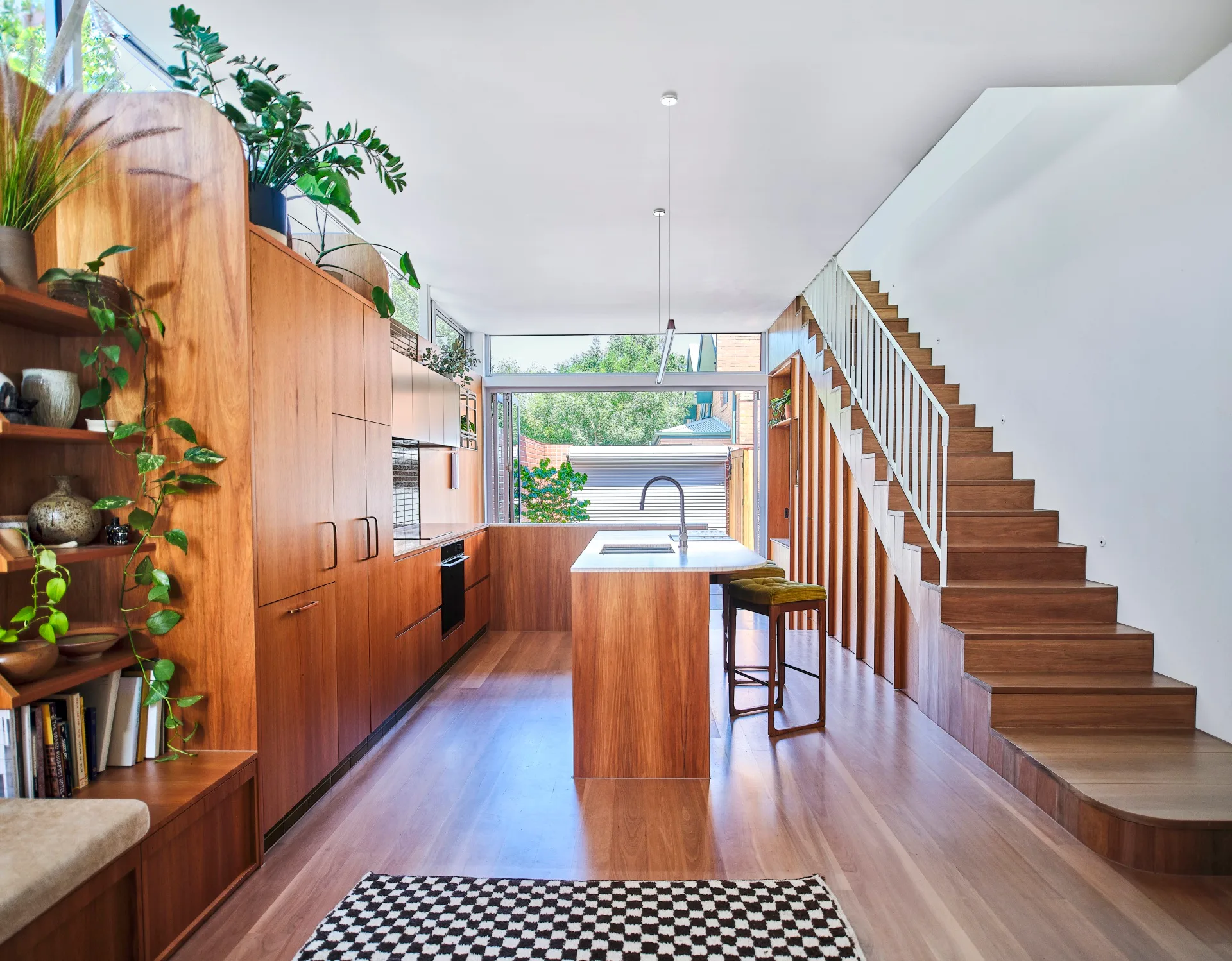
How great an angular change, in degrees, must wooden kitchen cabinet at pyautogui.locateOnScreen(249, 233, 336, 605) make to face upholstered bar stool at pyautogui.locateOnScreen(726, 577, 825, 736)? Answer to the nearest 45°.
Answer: approximately 45° to its left

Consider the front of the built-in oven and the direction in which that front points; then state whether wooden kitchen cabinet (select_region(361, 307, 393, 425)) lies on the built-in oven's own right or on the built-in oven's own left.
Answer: on the built-in oven's own right

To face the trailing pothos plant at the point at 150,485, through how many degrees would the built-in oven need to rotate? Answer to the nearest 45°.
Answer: approximately 90° to its right

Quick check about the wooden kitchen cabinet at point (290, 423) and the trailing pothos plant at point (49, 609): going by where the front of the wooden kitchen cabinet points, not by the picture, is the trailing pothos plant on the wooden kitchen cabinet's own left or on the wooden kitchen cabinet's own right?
on the wooden kitchen cabinet's own right

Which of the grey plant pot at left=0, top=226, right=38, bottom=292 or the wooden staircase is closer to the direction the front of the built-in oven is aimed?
the wooden staircase

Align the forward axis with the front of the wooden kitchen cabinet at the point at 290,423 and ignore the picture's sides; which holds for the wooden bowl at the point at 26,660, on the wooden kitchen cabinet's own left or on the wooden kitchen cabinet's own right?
on the wooden kitchen cabinet's own right

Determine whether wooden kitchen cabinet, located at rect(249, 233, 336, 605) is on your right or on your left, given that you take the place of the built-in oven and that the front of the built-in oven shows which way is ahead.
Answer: on your right

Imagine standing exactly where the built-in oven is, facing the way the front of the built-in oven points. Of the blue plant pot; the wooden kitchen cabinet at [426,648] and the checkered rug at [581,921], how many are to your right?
3

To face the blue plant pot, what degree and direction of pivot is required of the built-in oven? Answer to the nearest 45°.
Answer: approximately 90° to its right

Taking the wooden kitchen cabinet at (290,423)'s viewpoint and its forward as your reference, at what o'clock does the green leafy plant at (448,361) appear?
The green leafy plant is roughly at 8 o'clock from the wooden kitchen cabinet.

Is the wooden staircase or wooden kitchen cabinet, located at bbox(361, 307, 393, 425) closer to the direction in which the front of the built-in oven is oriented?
the wooden staircase

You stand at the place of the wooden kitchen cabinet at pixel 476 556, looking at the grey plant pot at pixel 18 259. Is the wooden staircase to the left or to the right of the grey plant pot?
left

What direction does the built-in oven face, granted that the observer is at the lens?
facing to the right of the viewer
